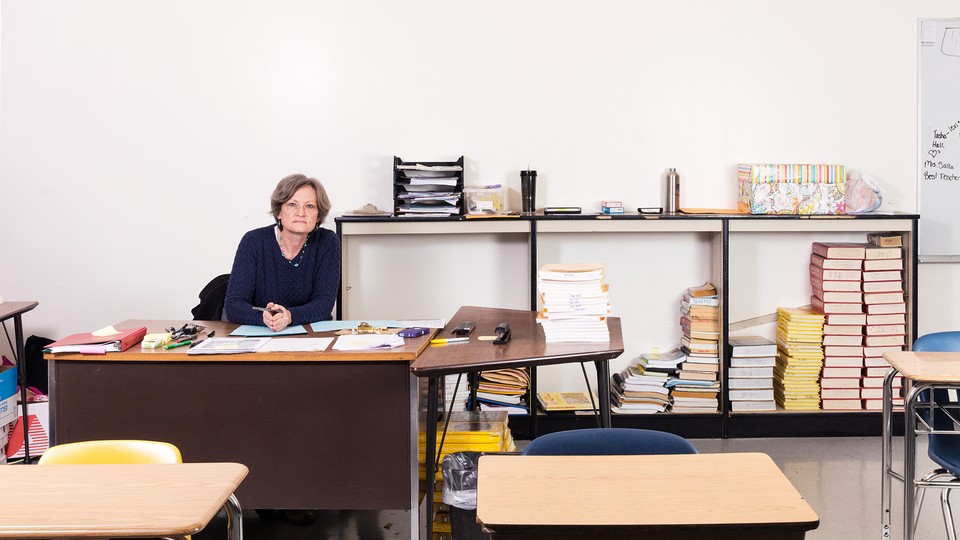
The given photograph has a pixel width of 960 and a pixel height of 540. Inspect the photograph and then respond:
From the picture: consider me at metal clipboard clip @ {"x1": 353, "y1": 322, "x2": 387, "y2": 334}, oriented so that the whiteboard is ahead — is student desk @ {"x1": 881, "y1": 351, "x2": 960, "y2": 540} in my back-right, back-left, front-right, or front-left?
front-right

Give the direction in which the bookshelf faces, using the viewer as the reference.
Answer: facing the viewer

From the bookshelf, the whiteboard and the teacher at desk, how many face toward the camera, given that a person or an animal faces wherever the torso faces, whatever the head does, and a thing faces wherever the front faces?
3

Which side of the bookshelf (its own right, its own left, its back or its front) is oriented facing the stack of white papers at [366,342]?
front

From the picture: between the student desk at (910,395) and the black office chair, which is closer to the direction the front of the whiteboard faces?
the student desk

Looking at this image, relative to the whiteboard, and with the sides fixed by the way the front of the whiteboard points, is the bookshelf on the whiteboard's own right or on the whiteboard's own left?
on the whiteboard's own right

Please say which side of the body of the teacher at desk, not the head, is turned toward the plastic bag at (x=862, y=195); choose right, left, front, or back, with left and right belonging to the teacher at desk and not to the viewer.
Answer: left

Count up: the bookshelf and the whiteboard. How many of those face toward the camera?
2

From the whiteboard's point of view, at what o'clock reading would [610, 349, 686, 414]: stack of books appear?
The stack of books is roughly at 2 o'clock from the whiteboard.

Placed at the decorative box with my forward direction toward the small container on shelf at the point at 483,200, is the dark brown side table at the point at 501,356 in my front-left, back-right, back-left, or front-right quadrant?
front-left

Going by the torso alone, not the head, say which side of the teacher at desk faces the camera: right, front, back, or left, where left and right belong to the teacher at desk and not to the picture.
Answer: front

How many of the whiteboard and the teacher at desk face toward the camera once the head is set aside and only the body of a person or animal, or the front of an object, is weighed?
2
